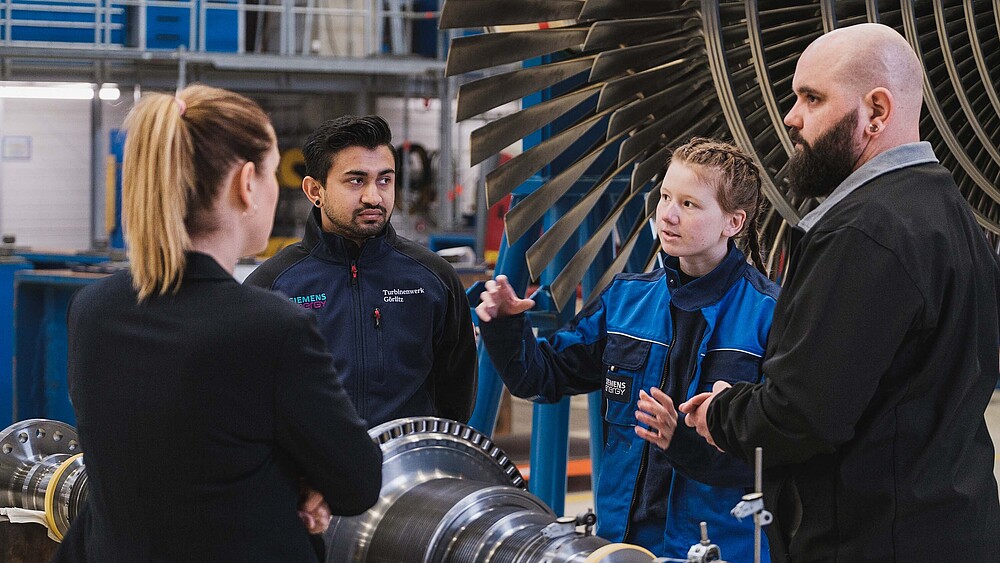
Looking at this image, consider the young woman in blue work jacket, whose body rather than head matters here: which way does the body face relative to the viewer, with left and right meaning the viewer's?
facing the viewer and to the left of the viewer

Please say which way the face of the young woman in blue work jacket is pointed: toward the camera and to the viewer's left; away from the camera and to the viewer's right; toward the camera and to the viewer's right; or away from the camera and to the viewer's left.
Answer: toward the camera and to the viewer's left

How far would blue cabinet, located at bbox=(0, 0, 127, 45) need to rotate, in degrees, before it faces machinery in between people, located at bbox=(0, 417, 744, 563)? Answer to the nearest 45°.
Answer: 0° — it already faces it

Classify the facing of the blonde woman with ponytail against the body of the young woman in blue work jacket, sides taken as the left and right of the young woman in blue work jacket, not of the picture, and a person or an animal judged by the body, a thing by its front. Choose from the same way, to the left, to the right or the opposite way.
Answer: the opposite way

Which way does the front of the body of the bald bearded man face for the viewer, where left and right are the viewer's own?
facing to the left of the viewer

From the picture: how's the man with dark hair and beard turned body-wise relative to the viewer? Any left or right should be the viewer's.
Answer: facing the viewer

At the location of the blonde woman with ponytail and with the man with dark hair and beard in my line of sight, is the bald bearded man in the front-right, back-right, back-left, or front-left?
front-right

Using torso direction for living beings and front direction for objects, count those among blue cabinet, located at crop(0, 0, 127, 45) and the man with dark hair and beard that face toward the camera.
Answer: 2

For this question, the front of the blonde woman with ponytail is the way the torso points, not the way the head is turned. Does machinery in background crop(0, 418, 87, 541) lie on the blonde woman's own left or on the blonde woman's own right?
on the blonde woman's own left

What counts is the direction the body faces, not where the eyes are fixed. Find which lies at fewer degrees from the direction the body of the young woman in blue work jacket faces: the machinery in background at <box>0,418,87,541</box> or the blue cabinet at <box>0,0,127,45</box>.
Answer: the machinery in background

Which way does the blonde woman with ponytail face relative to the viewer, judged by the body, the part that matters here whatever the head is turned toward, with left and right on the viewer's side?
facing away from the viewer and to the right of the viewer

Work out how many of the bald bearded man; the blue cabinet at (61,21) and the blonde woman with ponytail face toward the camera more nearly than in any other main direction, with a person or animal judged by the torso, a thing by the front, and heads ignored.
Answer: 1

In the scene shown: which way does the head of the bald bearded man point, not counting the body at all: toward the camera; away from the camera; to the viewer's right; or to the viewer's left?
to the viewer's left

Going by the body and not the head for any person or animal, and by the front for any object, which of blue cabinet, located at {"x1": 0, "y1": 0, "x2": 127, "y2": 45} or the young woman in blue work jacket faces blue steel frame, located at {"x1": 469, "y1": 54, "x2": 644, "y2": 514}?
the blue cabinet
